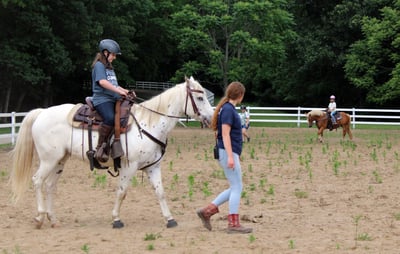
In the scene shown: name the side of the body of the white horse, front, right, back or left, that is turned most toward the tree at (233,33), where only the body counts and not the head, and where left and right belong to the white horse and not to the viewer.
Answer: left

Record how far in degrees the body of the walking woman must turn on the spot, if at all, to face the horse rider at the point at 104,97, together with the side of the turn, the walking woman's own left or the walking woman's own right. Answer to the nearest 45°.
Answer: approximately 180°

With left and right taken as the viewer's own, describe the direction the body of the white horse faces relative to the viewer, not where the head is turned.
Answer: facing to the right of the viewer

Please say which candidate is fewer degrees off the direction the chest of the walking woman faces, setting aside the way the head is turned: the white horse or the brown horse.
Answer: the brown horse

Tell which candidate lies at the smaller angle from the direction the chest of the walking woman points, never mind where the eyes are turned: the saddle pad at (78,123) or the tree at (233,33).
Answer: the tree

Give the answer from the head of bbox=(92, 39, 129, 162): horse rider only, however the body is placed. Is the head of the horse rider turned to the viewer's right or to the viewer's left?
to the viewer's right

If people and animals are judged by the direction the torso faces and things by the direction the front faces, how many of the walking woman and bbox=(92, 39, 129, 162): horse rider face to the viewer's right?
2

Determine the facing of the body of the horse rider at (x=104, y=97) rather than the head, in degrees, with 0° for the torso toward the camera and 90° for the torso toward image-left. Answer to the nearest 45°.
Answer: approximately 270°
